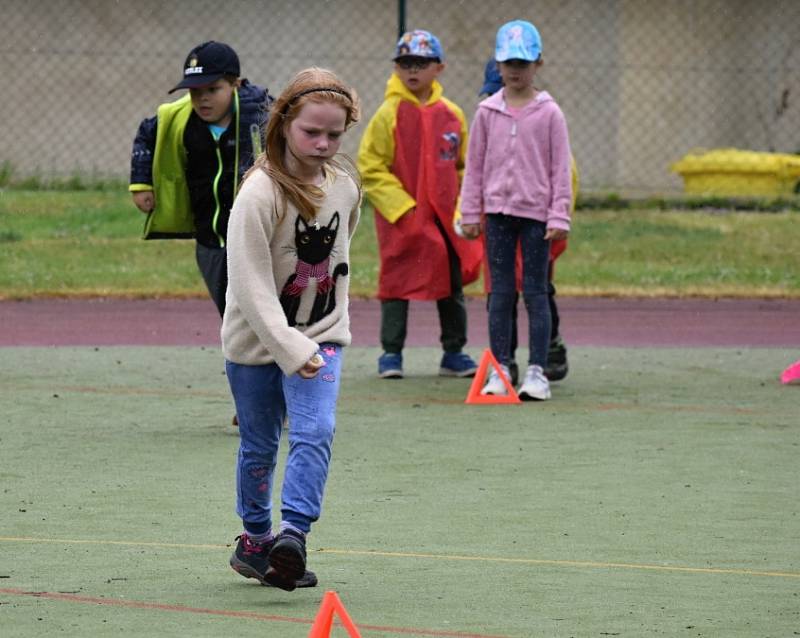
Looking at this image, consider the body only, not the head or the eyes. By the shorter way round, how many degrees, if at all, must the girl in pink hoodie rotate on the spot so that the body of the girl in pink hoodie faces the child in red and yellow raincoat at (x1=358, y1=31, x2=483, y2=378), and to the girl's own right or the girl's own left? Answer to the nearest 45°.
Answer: approximately 135° to the girl's own right

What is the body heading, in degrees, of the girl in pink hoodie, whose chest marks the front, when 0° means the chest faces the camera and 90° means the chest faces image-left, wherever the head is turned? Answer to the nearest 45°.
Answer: approximately 0°

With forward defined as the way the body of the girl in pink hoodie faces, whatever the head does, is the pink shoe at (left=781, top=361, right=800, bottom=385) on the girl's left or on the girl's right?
on the girl's left

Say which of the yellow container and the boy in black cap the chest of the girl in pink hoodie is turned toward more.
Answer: the boy in black cap

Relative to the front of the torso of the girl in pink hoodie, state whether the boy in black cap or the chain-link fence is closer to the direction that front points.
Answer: the boy in black cap

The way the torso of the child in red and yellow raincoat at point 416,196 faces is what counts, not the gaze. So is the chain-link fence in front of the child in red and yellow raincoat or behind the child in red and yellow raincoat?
behind

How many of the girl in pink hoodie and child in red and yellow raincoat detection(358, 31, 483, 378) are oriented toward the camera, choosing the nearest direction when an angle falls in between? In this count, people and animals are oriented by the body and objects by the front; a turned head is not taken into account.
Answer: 2

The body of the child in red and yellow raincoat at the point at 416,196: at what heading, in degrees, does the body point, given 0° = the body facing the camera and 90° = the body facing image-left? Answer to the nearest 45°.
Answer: approximately 0°
